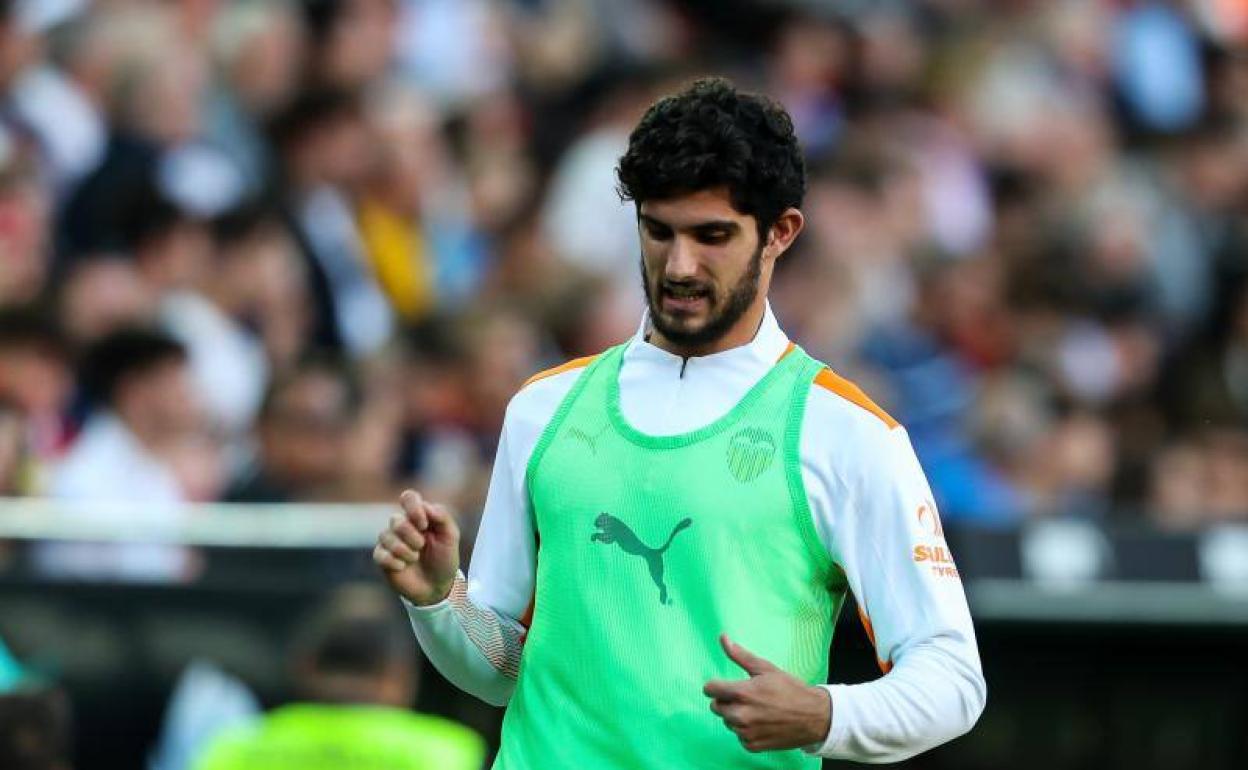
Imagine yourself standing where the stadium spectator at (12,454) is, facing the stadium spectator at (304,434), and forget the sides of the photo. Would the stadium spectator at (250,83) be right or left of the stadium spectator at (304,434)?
left

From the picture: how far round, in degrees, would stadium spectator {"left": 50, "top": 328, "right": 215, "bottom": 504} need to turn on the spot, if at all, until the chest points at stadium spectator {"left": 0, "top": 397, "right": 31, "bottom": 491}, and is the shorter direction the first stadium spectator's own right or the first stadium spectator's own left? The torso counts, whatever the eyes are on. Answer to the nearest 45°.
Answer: approximately 135° to the first stadium spectator's own right

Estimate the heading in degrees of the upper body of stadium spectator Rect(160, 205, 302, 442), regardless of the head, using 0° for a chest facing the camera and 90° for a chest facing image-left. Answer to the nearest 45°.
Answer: approximately 315°
